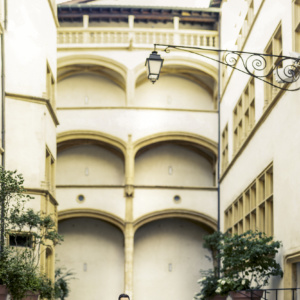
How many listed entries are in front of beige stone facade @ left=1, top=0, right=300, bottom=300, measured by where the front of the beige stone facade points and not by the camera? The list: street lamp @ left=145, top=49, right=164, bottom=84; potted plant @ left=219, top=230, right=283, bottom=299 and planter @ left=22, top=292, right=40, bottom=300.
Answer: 3

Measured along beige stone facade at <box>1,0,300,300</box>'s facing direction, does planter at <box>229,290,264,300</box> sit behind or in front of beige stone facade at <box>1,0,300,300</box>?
in front

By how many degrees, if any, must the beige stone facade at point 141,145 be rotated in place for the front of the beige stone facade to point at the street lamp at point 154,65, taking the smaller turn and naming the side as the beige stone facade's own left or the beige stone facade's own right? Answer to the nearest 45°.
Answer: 0° — it already faces it

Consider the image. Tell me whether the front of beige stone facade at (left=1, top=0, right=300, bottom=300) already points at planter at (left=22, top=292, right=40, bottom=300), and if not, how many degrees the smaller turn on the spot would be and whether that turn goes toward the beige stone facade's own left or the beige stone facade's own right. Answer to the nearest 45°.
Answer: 0° — it already faces it

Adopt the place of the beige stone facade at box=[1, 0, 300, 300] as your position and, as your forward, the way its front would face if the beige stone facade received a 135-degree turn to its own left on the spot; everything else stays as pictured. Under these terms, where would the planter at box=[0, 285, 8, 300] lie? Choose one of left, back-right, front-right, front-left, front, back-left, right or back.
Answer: back-right

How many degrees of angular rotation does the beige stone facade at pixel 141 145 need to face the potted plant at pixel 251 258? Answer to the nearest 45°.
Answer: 0° — it already faces it

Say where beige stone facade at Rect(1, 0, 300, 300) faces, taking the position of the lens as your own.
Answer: facing the viewer
